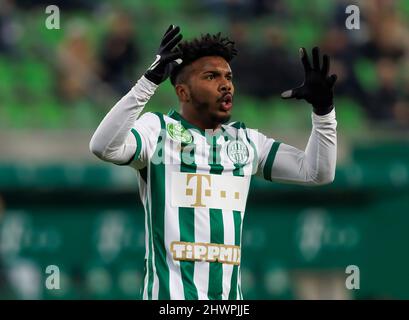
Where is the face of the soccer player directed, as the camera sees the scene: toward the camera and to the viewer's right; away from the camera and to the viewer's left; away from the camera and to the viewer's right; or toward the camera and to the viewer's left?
toward the camera and to the viewer's right

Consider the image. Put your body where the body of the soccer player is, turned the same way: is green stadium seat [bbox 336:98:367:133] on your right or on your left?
on your left

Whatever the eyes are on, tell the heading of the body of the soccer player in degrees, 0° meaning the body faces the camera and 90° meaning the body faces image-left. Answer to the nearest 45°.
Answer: approximately 315°

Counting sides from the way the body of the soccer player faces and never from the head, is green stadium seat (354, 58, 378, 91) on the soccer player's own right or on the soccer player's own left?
on the soccer player's own left
